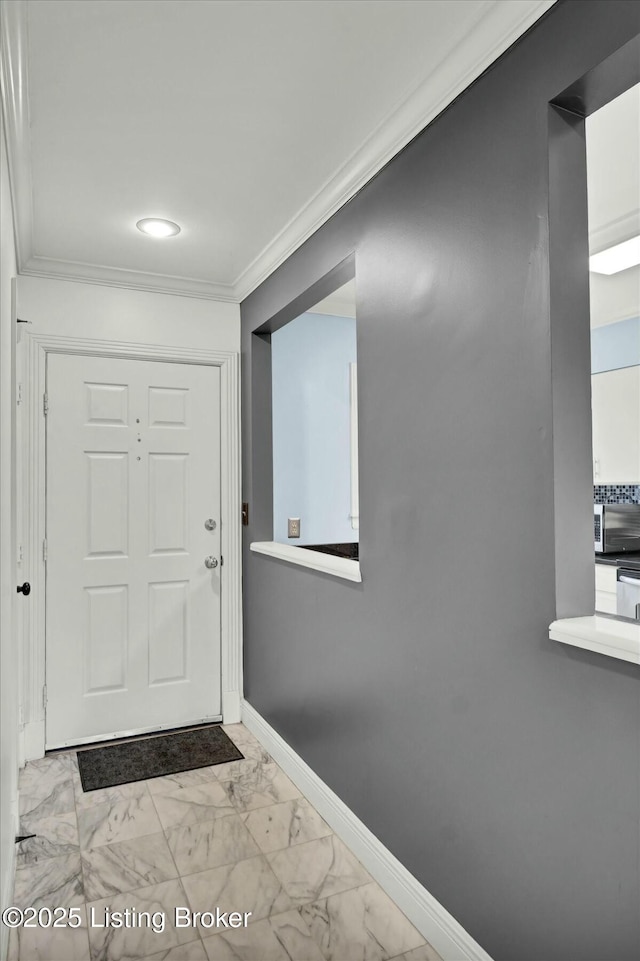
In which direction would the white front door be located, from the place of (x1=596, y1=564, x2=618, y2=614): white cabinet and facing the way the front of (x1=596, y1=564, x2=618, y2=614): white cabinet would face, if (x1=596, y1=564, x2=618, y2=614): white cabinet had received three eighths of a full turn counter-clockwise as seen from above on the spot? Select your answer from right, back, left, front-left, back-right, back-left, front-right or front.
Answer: back-right

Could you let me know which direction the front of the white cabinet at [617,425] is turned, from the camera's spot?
facing the viewer and to the left of the viewer

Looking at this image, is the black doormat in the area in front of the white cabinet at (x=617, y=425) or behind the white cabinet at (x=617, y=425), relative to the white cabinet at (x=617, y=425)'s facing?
in front

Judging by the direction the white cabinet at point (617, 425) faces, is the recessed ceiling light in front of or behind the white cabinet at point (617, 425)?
in front

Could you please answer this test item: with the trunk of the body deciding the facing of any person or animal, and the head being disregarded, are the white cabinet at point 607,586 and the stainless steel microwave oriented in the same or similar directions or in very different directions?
same or similar directions

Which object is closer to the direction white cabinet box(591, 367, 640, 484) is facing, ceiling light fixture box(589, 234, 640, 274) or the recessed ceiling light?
the recessed ceiling light

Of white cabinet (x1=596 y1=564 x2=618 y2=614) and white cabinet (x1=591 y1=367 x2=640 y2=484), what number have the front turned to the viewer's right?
0

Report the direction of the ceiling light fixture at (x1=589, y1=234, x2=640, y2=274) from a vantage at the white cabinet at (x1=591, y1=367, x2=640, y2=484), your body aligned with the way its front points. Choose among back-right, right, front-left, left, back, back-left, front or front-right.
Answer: front-left

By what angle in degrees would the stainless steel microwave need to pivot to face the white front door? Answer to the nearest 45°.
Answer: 0° — it already faces it

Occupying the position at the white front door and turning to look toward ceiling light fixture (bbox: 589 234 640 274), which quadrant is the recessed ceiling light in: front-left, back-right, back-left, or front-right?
front-right

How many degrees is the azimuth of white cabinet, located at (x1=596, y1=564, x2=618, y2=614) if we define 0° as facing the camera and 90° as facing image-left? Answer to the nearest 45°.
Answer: approximately 45°
